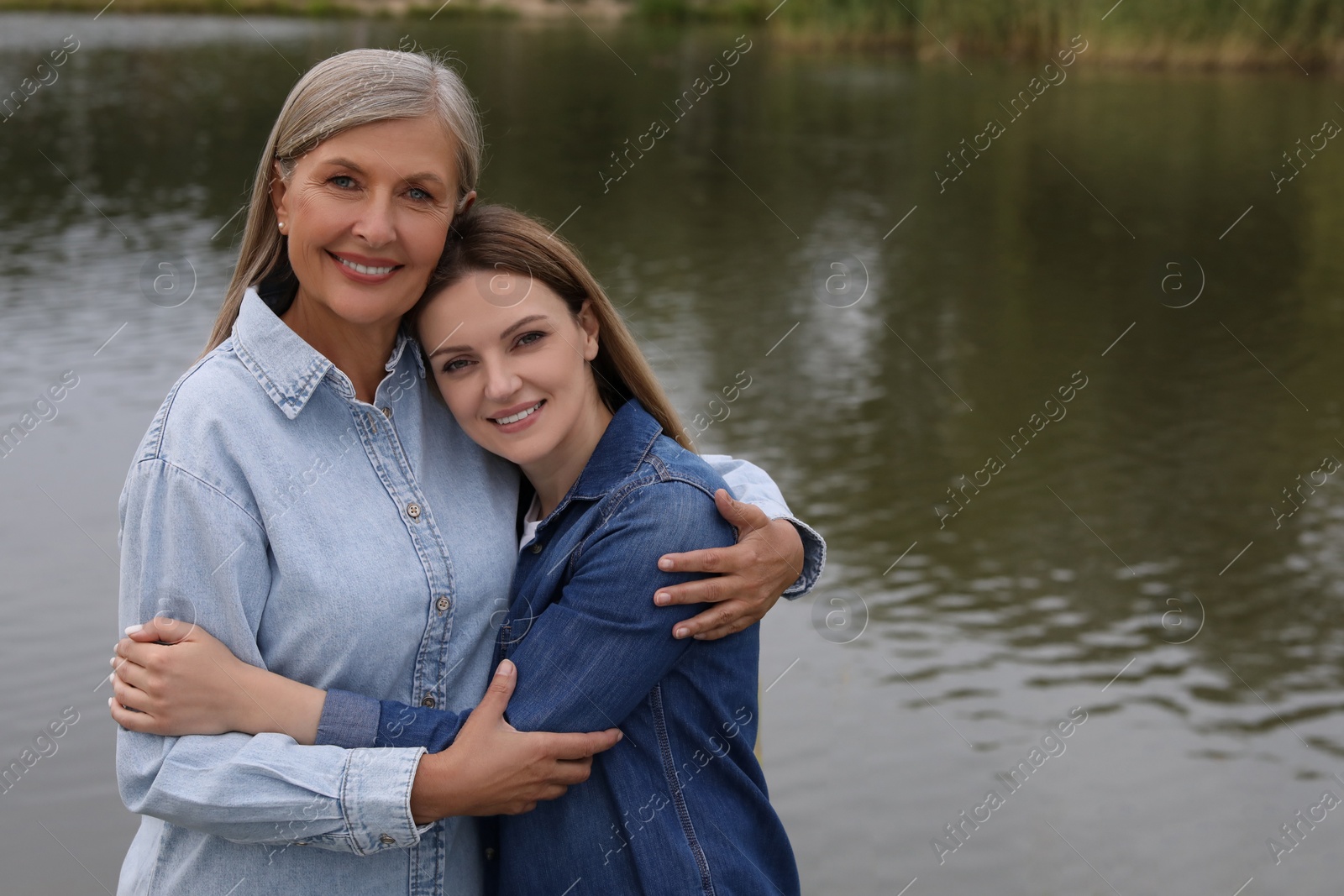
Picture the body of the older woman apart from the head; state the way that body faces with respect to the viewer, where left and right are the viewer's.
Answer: facing the viewer and to the right of the viewer
